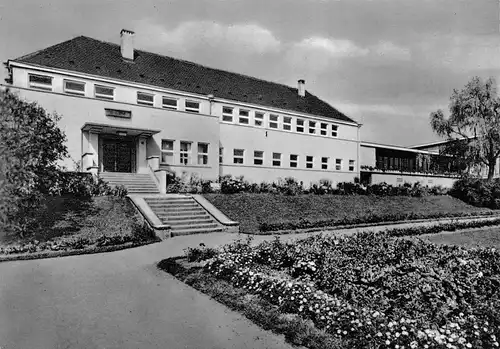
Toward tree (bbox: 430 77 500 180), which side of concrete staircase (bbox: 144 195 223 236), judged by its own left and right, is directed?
left

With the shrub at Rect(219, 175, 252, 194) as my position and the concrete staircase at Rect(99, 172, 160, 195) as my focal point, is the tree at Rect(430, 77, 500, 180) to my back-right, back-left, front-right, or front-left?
back-right

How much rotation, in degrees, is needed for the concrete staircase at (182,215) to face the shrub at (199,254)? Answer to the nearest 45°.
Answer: approximately 45° to its right

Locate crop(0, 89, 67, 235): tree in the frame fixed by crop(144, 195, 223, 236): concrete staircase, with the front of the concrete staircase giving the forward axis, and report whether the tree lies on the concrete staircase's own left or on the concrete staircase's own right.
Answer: on the concrete staircase's own right

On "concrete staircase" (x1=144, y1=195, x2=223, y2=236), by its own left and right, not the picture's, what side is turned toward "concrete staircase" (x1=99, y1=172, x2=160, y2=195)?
back

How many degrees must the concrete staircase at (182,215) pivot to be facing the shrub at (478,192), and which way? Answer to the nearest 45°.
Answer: approximately 90° to its left

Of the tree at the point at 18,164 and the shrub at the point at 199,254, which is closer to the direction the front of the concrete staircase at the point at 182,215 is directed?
the shrub

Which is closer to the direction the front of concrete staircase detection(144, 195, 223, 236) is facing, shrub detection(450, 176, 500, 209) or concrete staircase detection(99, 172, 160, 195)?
the shrub
